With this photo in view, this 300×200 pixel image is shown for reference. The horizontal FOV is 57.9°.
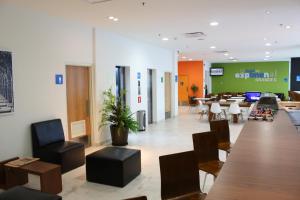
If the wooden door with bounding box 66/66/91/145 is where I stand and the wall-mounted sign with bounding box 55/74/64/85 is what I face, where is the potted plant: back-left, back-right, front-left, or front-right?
back-left

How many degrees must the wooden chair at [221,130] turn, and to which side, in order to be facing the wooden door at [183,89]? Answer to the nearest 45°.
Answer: approximately 135° to its left
